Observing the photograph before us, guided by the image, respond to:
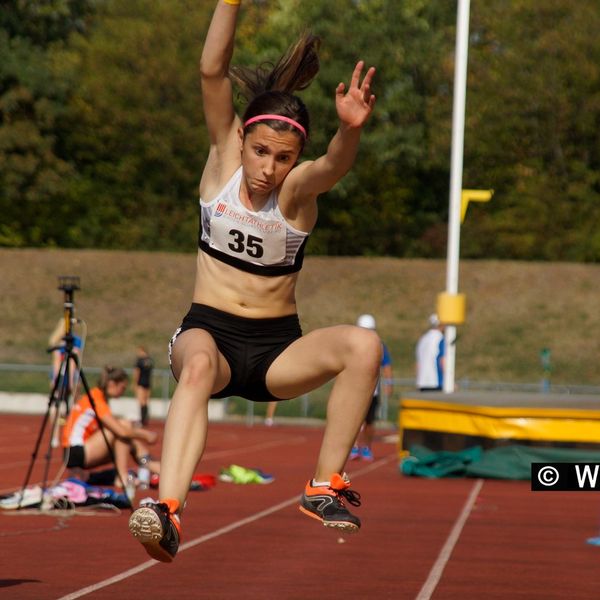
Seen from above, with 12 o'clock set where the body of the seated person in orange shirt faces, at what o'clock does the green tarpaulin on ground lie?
The green tarpaulin on ground is roughly at 11 o'clock from the seated person in orange shirt.

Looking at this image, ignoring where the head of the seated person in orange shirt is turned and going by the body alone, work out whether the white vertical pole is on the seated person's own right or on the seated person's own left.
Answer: on the seated person's own left

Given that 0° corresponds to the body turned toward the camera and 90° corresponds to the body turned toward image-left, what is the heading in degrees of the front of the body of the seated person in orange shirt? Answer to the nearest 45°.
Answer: approximately 270°
